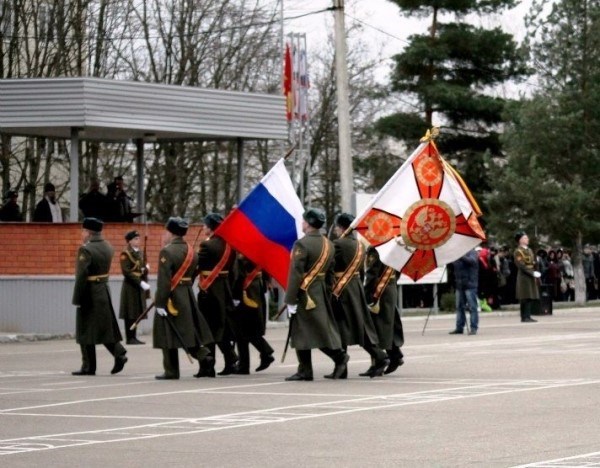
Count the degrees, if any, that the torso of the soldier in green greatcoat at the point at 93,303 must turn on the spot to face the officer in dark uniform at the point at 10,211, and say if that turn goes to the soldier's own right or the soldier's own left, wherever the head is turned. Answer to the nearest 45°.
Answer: approximately 45° to the soldier's own right

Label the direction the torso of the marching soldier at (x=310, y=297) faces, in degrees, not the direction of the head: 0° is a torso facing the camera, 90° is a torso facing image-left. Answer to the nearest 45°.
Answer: approximately 135°

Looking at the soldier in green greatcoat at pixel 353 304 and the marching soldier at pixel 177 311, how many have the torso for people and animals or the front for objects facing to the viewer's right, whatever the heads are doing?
0

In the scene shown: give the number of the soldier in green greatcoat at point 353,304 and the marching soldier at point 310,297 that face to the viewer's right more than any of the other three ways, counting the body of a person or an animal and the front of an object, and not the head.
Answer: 0

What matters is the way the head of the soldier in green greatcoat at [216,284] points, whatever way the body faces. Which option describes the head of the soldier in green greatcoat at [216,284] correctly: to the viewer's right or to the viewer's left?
to the viewer's left

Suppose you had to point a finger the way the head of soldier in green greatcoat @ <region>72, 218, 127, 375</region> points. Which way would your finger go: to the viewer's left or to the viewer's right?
to the viewer's left

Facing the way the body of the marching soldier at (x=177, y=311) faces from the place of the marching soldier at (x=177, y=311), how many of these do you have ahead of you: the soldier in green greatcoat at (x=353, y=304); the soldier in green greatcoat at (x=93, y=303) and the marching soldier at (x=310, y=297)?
1

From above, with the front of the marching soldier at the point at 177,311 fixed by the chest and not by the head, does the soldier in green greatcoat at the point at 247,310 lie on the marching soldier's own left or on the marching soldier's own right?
on the marching soldier's own right

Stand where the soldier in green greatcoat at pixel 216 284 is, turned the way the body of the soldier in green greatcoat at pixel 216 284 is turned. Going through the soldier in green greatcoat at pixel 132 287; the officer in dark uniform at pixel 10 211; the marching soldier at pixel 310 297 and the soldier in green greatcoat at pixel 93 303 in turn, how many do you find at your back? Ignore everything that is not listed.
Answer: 1

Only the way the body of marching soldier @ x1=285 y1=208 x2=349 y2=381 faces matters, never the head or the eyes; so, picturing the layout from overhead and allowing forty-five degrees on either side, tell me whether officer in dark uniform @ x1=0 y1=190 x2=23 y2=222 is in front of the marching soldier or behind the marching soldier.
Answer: in front

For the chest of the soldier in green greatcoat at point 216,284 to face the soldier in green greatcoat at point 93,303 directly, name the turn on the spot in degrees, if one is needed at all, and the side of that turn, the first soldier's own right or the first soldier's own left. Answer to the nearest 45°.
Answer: approximately 45° to the first soldier's own left

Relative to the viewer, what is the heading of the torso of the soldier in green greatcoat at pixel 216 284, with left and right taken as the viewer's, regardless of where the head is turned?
facing away from the viewer and to the left of the viewer

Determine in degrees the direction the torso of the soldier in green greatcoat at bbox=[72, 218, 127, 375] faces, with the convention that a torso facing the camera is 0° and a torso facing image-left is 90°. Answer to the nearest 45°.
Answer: approximately 135°
